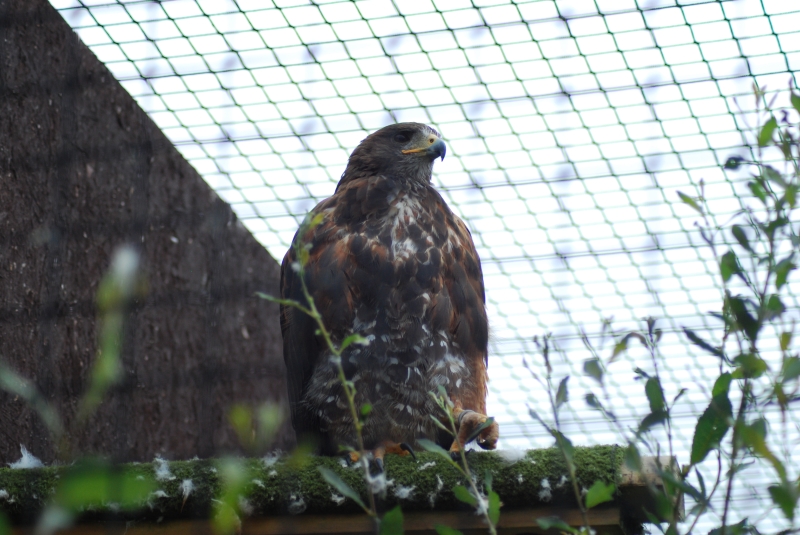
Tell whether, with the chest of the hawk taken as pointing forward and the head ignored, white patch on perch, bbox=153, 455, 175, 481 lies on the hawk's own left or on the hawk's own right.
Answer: on the hawk's own right
